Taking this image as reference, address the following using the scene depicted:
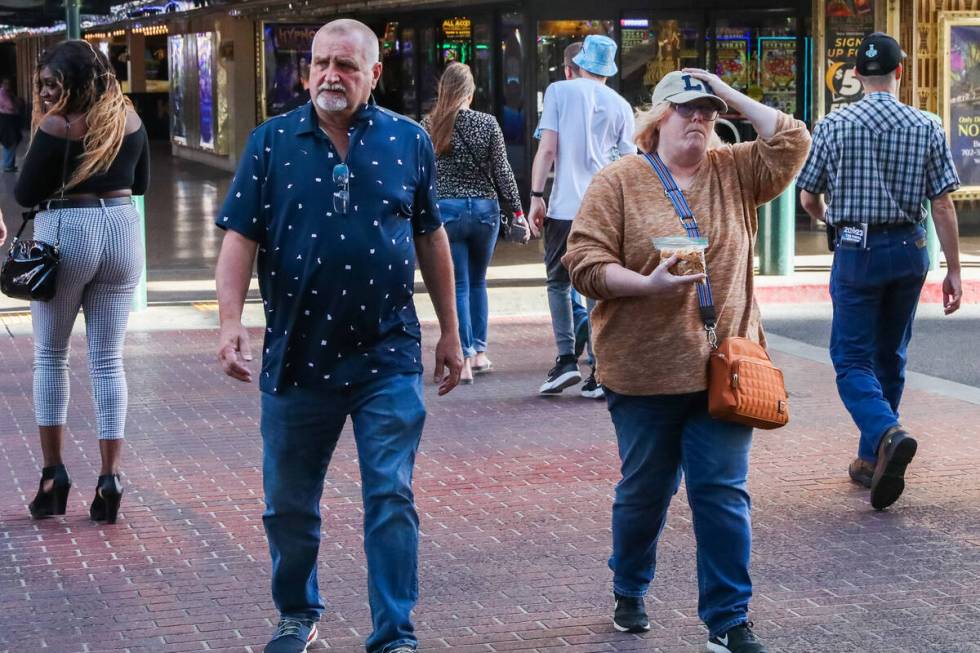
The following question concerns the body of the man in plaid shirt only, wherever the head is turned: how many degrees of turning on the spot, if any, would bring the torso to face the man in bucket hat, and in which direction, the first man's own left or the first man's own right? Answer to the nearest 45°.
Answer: approximately 45° to the first man's own left

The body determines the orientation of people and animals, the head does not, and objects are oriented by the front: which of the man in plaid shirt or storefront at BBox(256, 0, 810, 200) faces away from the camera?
the man in plaid shirt

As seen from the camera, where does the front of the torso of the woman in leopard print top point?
away from the camera

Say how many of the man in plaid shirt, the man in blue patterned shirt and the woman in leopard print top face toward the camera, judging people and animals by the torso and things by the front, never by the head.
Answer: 1

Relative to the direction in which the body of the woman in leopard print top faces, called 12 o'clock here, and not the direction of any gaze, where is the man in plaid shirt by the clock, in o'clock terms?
The man in plaid shirt is roughly at 5 o'clock from the woman in leopard print top.

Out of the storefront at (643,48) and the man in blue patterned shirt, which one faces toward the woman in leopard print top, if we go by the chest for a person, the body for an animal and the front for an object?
the storefront

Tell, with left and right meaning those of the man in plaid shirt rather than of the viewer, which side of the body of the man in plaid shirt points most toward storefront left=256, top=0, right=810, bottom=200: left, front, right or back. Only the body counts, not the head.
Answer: front

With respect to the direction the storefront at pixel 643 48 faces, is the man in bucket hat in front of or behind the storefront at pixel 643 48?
in front

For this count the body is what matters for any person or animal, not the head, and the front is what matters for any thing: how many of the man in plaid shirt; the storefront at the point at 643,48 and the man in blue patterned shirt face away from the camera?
1

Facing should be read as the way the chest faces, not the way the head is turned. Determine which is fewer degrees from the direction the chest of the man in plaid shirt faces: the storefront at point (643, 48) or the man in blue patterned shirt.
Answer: the storefront

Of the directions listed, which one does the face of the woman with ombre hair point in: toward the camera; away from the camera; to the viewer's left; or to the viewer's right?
to the viewer's left

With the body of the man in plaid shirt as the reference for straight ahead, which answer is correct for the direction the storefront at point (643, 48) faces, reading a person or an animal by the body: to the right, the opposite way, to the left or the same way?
the opposite way

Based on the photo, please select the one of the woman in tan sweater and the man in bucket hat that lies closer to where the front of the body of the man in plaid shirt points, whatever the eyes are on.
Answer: the man in bucket hat

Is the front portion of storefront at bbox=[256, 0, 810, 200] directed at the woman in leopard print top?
yes
